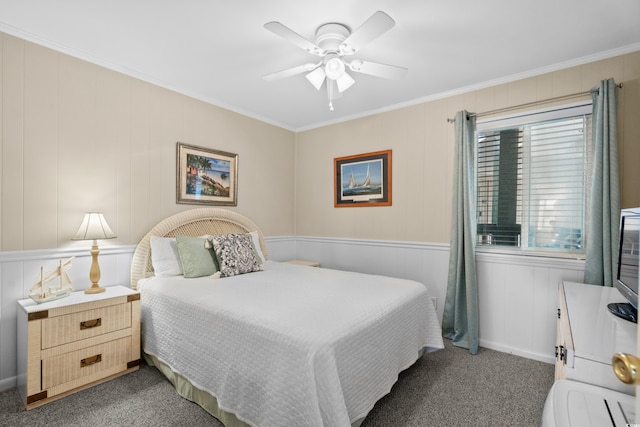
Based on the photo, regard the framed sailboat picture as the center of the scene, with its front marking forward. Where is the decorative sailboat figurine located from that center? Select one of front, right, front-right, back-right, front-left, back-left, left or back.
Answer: front

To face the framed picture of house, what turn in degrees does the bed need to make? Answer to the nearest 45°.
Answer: approximately 180°

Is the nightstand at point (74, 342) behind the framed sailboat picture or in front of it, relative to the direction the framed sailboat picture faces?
in front

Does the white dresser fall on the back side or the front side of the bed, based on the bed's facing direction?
on the front side

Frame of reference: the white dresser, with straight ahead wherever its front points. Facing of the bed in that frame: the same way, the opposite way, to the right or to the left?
the opposite way

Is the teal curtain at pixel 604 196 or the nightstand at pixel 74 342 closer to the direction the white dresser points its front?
the nightstand

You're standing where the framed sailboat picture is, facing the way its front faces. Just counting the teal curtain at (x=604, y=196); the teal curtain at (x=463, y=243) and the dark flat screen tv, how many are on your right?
0

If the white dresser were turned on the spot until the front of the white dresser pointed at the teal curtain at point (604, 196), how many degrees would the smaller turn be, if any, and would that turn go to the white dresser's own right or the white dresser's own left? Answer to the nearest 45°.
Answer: approximately 90° to the white dresser's own right

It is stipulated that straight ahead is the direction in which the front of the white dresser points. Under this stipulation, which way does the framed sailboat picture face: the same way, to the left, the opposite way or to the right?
to the left

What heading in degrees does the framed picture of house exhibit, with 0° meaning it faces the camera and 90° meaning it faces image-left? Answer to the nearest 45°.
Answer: approximately 315°

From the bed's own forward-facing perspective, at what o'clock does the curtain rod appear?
The curtain rod is roughly at 10 o'clock from the bed.

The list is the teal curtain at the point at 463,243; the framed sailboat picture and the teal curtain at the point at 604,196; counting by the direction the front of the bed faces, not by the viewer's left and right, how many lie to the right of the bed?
0

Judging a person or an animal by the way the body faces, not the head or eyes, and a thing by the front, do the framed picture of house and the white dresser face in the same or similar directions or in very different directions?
very different directions

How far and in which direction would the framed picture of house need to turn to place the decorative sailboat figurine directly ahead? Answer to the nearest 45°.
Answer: approximately 90° to its right

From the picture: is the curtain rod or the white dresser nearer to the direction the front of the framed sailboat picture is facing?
the white dresser

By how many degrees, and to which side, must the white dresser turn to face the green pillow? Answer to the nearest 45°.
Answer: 0° — it already faces it

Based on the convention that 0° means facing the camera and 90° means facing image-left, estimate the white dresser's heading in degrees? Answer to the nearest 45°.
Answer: approximately 90°

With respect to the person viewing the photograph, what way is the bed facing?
facing the viewer and to the right of the viewer

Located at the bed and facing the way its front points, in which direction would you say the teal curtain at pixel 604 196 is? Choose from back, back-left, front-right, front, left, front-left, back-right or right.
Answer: front-left
